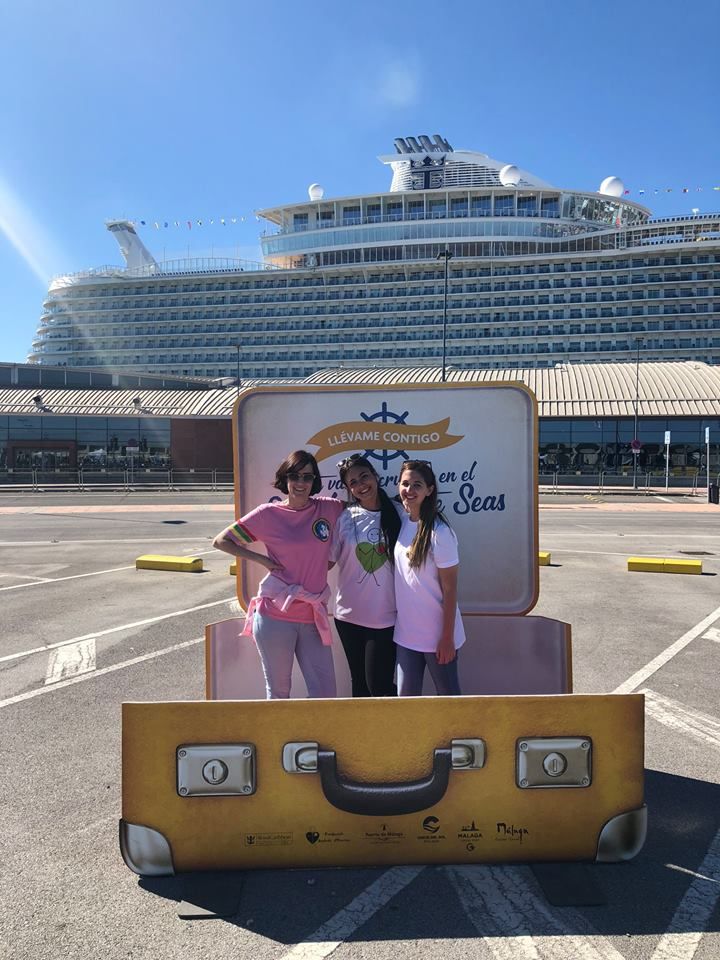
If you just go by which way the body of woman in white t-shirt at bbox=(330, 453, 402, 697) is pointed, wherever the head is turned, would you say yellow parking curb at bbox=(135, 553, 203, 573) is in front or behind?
behind

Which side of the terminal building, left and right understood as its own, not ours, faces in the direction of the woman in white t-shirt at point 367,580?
front

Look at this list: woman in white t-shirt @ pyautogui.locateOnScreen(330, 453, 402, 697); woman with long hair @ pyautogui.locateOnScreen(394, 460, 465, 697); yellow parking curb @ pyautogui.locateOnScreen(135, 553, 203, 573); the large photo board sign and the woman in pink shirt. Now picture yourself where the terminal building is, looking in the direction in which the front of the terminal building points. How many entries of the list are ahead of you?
5

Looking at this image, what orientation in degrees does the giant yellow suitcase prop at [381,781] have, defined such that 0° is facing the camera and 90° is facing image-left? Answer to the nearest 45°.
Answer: approximately 0°

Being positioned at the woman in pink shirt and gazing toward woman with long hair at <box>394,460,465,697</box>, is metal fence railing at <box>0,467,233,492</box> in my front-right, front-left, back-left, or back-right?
back-left

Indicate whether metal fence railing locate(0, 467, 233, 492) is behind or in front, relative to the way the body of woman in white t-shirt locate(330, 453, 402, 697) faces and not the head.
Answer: behind

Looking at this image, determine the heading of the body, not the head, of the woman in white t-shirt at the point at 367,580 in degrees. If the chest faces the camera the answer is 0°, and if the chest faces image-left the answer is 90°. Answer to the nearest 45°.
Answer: approximately 0°
